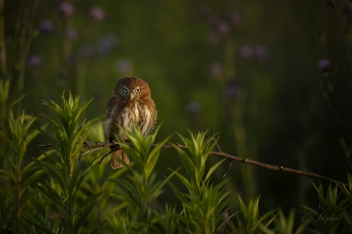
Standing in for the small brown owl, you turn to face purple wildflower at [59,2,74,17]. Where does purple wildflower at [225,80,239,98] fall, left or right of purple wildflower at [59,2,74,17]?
right

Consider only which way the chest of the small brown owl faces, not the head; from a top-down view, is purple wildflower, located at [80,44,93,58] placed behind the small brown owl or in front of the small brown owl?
behind

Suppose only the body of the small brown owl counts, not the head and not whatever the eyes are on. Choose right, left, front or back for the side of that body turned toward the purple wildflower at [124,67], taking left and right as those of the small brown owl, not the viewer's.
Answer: back

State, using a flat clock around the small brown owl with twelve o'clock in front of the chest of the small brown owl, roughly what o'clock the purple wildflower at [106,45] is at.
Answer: The purple wildflower is roughly at 6 o'clock from the small brown owl.

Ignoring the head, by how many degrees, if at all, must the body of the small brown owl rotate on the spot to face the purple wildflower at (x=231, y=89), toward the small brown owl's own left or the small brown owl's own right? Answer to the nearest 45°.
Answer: approximately 135° to the small brown owl's own left

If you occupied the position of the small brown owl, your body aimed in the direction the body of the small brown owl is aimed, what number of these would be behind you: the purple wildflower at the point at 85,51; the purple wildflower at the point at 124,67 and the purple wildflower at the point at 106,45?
3

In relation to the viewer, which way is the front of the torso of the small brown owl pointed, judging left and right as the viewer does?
facing the viewer

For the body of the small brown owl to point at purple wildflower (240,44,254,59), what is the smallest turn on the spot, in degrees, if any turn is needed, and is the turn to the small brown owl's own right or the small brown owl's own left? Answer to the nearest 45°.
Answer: approximately 135° to the small brown owl's own left

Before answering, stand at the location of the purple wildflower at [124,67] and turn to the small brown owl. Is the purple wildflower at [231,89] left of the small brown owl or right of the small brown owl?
left

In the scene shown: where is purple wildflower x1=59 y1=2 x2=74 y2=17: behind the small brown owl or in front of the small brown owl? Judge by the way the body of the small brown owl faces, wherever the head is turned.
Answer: behind
